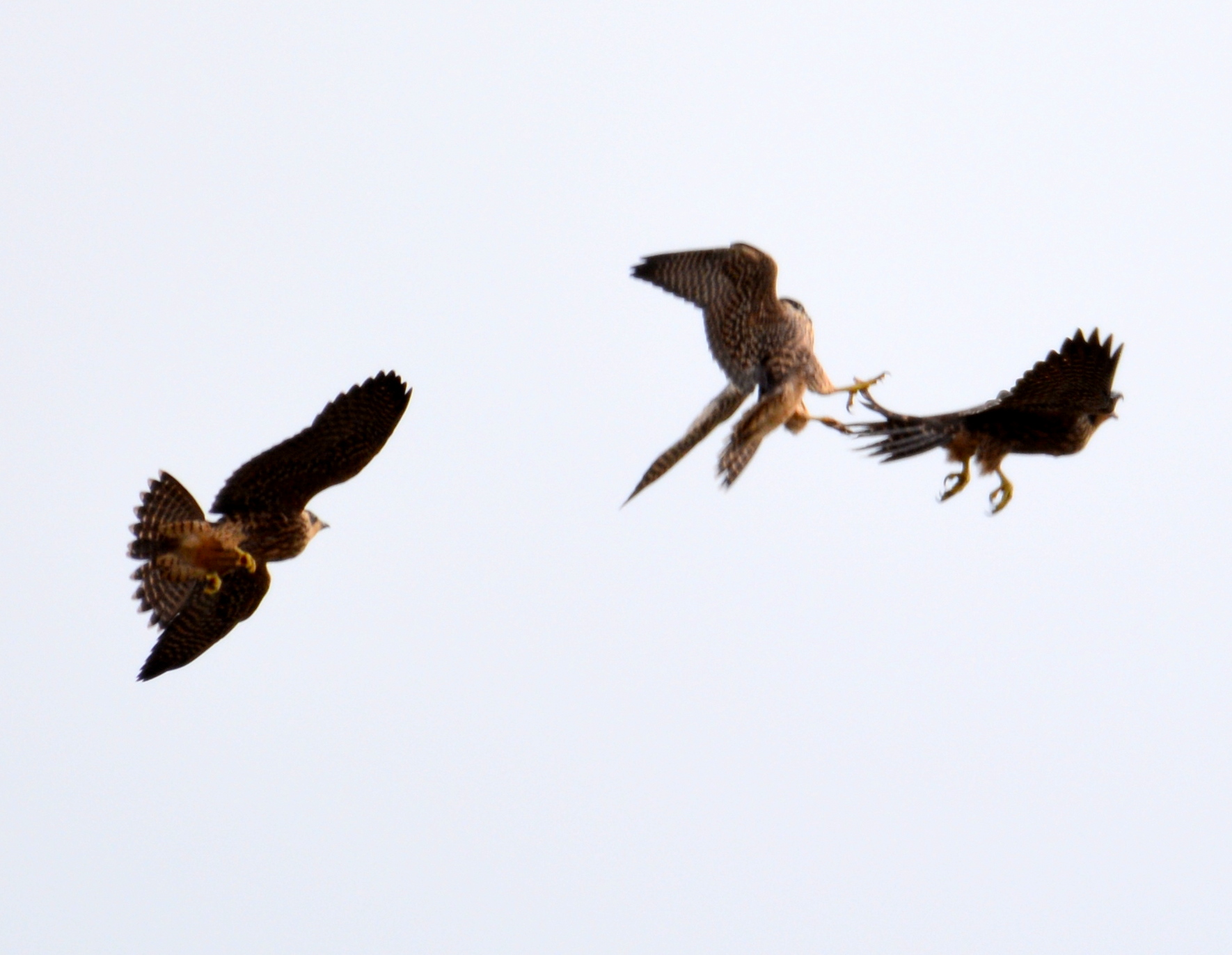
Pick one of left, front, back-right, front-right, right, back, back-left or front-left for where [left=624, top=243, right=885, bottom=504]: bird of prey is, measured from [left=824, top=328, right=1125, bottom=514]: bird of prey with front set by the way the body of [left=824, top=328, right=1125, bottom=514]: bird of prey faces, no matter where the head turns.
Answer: back

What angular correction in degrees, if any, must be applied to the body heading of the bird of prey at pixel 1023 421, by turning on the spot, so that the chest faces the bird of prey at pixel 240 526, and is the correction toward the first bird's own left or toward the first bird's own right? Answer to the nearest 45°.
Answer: approximately 180°

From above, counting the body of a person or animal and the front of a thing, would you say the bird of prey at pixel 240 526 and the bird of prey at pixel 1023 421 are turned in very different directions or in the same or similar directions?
same or similar directions

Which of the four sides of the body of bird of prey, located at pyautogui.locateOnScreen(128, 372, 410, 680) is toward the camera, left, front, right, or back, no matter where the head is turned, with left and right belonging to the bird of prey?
right

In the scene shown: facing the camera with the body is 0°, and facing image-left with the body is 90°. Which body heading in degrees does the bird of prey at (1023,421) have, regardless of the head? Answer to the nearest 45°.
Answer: approximately 270°

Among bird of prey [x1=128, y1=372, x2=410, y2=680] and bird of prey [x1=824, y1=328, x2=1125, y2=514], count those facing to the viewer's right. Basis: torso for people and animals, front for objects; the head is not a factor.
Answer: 2

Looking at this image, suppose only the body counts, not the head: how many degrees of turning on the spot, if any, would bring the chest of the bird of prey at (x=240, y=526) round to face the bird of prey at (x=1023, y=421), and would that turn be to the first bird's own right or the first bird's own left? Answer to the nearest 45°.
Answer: approximately 45° to the first bird's own right
